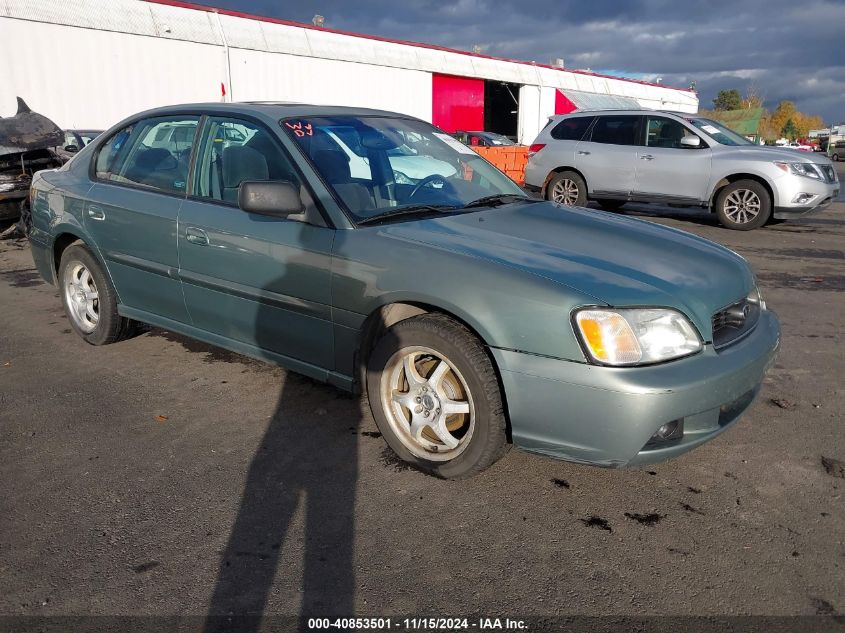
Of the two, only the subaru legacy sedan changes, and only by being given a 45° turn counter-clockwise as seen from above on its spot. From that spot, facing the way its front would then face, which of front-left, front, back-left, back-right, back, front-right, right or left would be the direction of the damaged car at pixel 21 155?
back-left

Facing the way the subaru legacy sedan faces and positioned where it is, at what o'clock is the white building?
The white building is roughly at 7 o'clock from the subaru legacy sedan.

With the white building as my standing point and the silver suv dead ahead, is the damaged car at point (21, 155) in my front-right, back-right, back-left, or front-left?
front-right

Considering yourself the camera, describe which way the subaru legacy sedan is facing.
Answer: facing the viewer and to the right of the viewer

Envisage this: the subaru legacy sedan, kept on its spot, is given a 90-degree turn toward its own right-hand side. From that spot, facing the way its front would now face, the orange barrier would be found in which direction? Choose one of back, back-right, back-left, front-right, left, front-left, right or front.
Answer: back-right

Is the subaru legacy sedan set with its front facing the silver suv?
no

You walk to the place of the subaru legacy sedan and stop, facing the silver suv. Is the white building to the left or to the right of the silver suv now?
left
